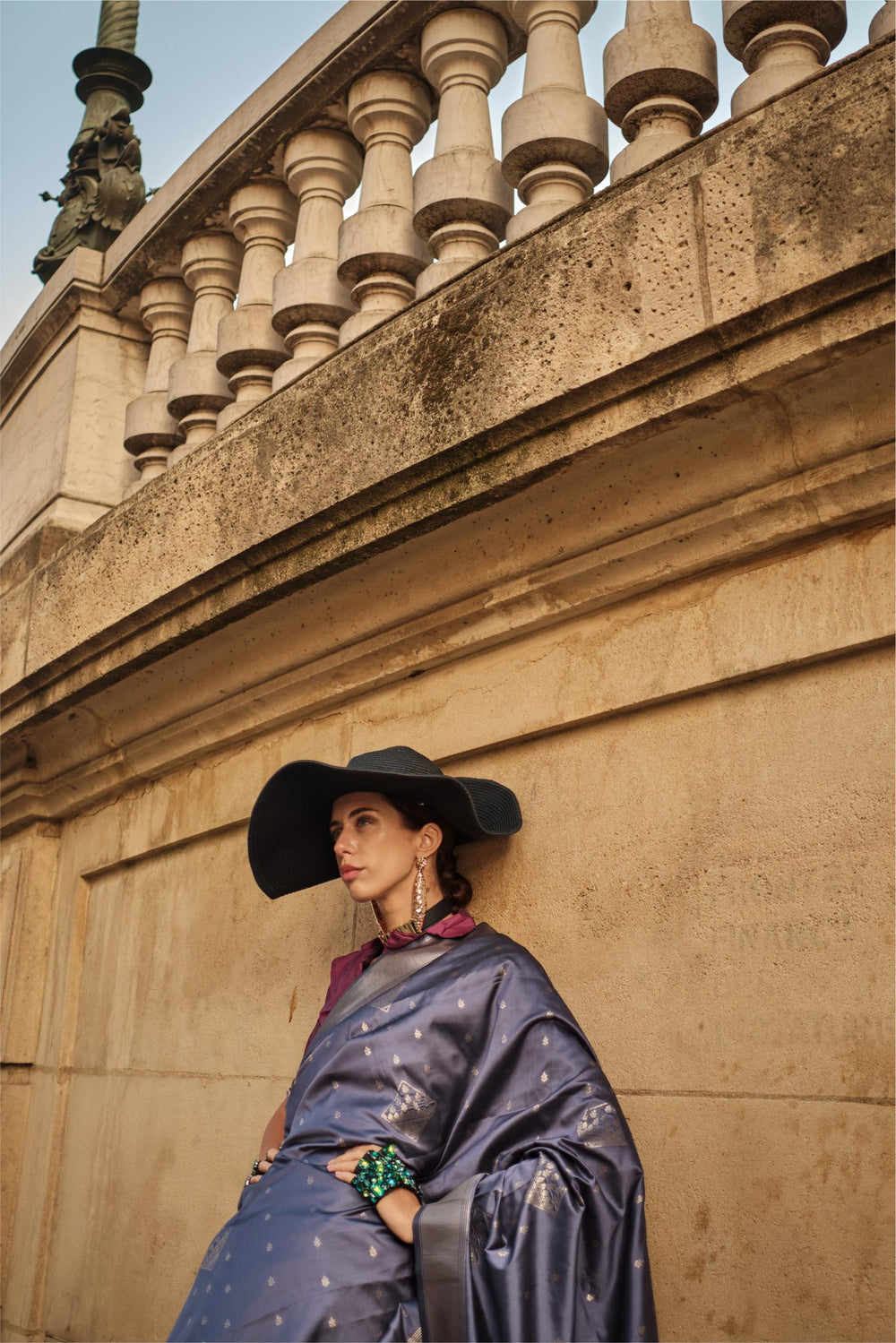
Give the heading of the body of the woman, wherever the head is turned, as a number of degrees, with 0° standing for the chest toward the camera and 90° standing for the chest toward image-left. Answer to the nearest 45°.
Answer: approximately 45°
